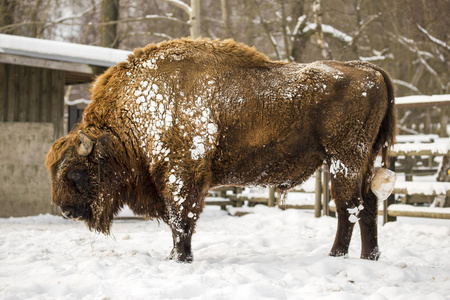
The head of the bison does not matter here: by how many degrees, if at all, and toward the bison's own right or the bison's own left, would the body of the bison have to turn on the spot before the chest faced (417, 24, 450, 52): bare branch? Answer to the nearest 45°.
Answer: approximately 135° to the bison's own right

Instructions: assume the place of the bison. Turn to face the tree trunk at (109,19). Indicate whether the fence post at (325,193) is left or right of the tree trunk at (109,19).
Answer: right

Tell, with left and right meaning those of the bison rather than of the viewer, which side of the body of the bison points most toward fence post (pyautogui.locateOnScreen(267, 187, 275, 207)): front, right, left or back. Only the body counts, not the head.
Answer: right

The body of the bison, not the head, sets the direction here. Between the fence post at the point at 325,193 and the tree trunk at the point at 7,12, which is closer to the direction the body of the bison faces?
the tree trunk

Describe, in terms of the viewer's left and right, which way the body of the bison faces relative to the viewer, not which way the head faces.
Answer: facing to the left of the viewer

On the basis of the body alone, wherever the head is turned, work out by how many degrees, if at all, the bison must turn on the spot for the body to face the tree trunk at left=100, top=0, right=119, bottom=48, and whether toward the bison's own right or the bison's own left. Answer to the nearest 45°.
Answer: approximately 90° to the bison's own right

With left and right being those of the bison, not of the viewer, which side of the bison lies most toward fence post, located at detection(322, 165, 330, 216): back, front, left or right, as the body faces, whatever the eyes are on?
right

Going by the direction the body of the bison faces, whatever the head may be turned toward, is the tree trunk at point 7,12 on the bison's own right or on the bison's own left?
on the bison's own right
